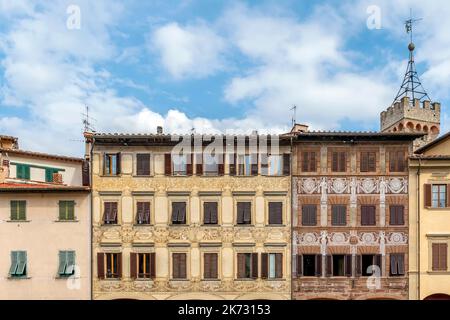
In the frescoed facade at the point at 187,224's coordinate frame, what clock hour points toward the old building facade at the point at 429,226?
The old building facade is roughly at 9 o'clock from the frescoed facade.

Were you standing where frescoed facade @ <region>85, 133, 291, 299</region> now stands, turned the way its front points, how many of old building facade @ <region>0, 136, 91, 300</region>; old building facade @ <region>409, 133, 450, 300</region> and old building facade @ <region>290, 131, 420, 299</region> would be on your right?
1

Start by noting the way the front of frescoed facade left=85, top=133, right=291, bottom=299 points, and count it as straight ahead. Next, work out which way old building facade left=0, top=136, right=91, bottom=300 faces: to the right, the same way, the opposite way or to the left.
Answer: the same way

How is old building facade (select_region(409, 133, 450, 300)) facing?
toward the camera

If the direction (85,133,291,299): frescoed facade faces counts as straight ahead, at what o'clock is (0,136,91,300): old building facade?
The old building facade is roughly at 3 o'clock from the frescoed facade.

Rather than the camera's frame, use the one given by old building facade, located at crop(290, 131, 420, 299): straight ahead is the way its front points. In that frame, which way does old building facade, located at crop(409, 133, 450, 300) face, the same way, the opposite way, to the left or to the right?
the same way

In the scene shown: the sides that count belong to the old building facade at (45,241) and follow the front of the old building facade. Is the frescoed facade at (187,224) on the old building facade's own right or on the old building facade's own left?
on the old building facade's own left

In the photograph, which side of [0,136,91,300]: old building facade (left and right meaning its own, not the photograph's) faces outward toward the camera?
front

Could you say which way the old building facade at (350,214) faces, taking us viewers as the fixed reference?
facing the viewer
